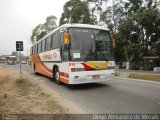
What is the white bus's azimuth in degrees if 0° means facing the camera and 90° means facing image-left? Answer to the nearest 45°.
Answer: approximately 315°
